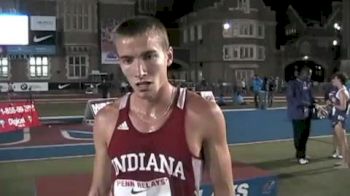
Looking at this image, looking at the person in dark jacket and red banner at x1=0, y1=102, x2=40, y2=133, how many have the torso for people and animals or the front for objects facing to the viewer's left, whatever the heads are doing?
0

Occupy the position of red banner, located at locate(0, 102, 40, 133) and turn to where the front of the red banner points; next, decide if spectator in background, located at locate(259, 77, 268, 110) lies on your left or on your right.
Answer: on your left

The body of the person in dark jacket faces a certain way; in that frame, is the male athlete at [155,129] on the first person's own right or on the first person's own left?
on the first person's own right

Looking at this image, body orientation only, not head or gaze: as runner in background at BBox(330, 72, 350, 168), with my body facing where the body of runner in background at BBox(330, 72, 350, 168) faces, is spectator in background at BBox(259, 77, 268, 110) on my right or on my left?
on my right

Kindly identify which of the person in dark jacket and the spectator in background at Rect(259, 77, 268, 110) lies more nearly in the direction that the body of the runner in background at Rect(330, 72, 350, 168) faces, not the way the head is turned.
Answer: the person in dark jacket

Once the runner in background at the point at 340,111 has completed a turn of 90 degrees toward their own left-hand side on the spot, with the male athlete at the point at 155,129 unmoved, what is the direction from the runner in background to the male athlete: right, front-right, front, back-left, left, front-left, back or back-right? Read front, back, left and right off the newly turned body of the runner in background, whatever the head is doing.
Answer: front

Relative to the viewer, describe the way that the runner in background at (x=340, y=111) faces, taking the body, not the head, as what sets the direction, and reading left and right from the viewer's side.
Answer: facing to the left of the viewer

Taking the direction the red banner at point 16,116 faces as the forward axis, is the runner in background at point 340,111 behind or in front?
in front

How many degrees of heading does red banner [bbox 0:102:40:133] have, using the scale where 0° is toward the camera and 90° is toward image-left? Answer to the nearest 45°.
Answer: approximately 0°

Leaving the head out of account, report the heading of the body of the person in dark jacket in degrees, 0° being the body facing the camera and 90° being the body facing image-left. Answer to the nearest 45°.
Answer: approximately 315°
